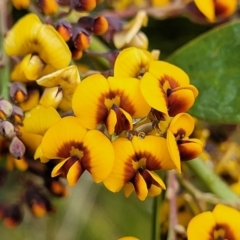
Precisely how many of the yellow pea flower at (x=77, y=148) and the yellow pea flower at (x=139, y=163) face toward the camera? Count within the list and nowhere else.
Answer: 2

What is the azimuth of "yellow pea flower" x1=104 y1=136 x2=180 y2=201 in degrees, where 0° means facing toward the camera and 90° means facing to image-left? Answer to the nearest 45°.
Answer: approximately 0°

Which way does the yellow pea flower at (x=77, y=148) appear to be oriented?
toward the camera
